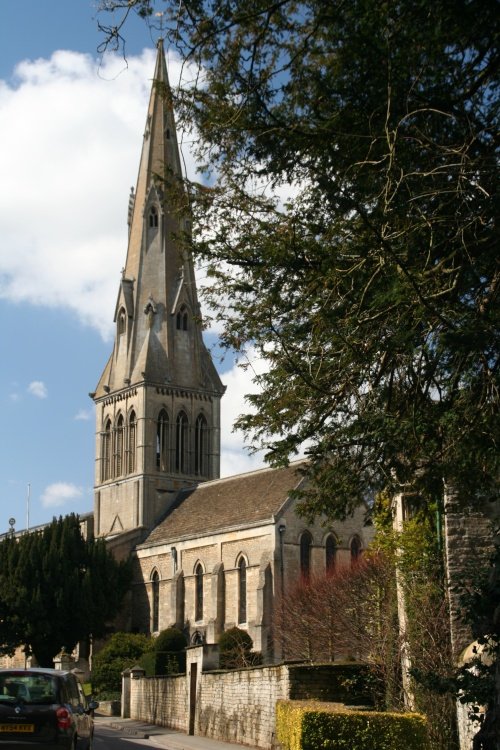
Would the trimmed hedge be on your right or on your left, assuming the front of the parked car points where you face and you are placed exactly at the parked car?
on your right

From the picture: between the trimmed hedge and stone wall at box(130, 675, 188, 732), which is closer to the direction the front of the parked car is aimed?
the stone wall

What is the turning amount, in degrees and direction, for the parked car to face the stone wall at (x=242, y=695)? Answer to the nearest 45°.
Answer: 0° — it already faces it

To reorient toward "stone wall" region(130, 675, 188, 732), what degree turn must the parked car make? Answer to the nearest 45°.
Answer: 0° — it already faces it

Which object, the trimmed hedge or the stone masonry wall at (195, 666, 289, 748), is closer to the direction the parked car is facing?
the stone masonry wall

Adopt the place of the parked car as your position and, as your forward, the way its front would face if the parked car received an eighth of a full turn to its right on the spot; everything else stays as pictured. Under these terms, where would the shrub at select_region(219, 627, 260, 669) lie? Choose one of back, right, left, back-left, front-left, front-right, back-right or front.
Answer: front-left

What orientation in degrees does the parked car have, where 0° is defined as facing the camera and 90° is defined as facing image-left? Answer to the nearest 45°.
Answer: approximately 180°
